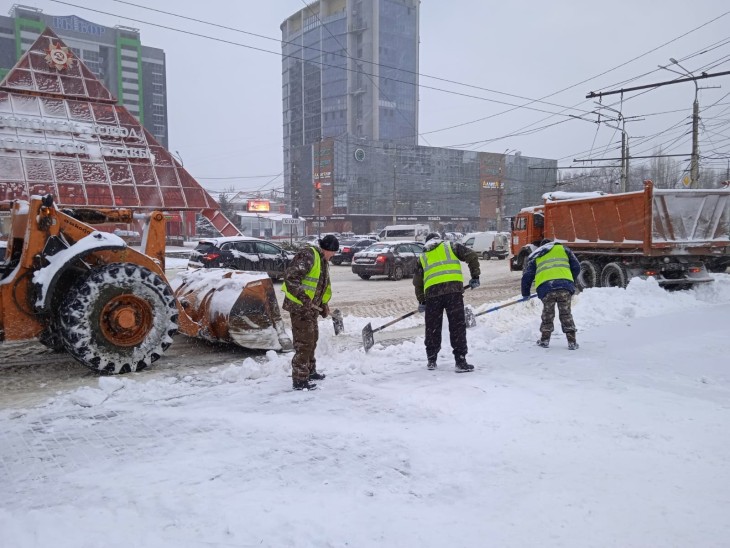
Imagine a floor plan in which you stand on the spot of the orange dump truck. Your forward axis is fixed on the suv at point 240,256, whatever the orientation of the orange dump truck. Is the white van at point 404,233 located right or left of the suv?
right

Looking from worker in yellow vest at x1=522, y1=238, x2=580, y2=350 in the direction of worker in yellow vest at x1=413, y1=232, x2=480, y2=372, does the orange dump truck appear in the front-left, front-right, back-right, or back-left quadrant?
back-right

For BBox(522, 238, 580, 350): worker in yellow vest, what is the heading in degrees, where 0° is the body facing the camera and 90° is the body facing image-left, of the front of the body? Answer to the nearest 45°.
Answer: approximately 180°

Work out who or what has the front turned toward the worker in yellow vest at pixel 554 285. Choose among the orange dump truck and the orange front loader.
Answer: the orange front loader

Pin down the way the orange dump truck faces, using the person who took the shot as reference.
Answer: facing away from the viewer and to the left of the viewer

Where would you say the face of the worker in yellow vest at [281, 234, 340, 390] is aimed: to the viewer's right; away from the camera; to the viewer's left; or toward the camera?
to the viewer's right

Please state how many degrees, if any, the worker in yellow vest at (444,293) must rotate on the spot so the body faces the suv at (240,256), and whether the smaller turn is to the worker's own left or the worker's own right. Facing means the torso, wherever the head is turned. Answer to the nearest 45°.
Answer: approximately 45° to the worker's own left

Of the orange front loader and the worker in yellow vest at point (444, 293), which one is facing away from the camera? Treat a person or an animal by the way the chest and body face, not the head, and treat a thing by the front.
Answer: the worker in yellow vest

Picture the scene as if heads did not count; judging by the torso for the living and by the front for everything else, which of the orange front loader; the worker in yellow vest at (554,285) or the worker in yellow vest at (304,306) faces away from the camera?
the worker in yellow vest at (554,285)

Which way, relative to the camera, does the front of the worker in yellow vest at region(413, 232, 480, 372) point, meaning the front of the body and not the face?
away from the camera

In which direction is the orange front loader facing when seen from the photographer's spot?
facing to the right of the viewer

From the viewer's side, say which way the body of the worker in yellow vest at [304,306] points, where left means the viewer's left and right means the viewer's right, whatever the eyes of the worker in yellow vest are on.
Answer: facing to the right of the viewer
